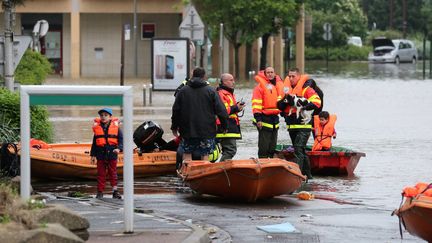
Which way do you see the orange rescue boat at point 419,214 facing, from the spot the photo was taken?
facing the viewer and to the left of the viewer

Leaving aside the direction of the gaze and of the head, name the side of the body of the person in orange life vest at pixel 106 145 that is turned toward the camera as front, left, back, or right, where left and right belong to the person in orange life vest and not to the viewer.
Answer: front

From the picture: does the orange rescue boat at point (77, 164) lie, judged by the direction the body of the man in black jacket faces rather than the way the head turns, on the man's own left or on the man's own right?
on the man's own left

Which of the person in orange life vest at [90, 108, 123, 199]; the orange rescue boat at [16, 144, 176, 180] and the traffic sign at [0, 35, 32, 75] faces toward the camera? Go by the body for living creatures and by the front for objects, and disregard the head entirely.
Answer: the person in orange life vest

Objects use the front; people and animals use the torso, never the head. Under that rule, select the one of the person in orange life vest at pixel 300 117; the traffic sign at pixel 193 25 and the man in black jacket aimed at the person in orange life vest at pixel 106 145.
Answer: the person in orange life vest at pixel 300 117

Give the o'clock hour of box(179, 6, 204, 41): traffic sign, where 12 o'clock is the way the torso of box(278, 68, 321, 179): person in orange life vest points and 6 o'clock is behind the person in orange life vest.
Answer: The traffic sign is roughly at 4 o'clock from the person in orange life vest.

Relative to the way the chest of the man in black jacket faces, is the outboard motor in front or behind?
in front

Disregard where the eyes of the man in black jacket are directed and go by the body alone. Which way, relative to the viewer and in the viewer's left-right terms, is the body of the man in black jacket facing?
facing away from the viewer

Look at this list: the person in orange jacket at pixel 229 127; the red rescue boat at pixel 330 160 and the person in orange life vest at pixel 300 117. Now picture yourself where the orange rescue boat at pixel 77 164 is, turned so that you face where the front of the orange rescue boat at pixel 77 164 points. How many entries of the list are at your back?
3
